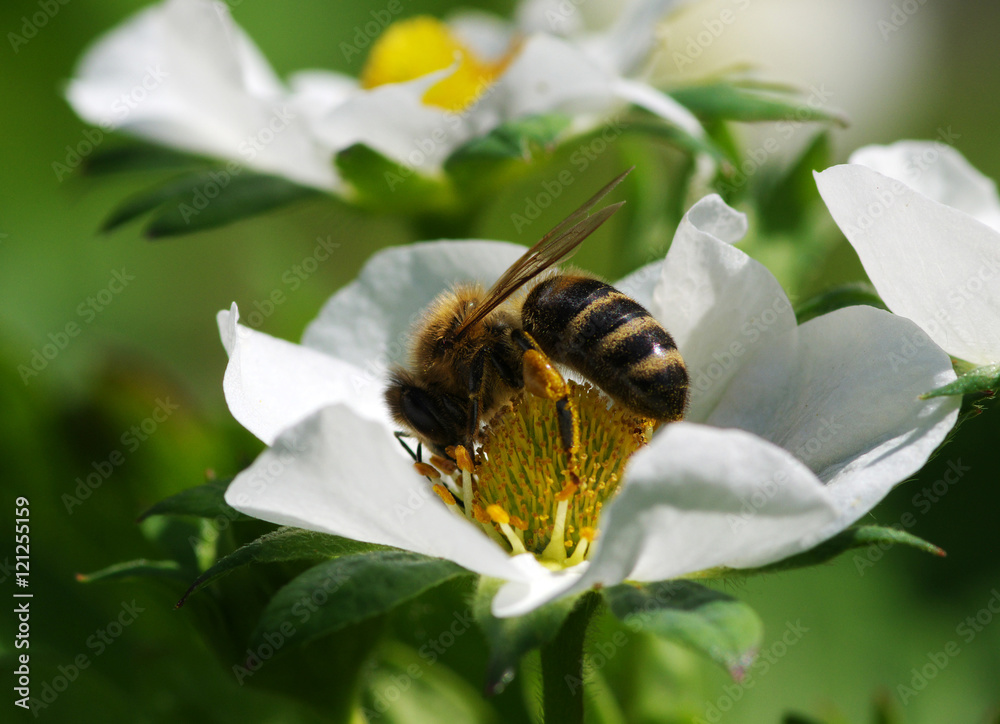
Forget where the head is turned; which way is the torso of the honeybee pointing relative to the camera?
to the viewer's left

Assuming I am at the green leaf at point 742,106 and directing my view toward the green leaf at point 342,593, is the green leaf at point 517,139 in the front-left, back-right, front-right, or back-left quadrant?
front-right

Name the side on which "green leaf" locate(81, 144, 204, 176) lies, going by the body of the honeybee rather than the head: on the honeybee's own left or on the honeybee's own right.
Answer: on the honeybee's own right

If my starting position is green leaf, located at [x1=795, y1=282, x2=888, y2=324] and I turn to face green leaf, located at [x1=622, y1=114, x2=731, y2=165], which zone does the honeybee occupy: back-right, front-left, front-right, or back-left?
front-left
